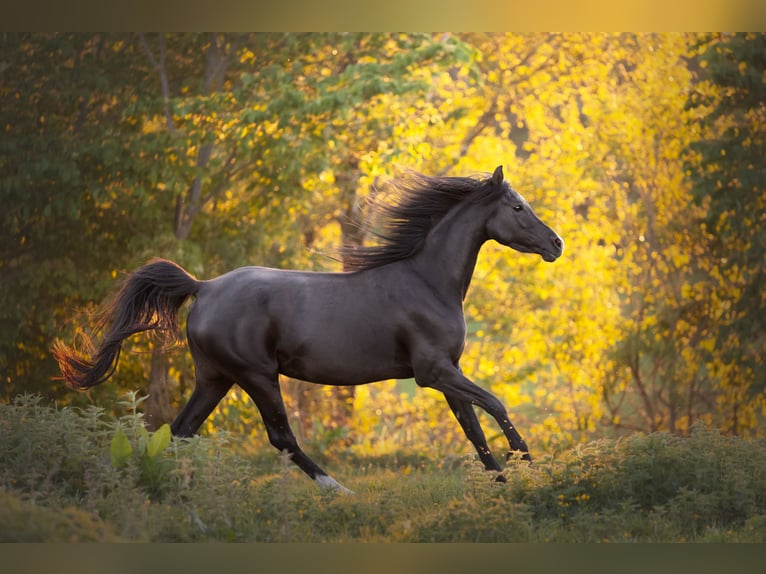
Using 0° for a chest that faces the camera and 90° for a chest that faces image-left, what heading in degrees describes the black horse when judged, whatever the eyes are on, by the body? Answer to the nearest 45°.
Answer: approximately 270°

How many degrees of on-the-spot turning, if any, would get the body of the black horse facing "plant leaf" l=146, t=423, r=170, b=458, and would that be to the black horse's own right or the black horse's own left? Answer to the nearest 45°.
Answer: approximately 180°

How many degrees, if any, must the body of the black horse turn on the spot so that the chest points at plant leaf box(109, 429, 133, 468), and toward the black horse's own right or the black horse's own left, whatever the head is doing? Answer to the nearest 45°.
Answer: approximately 180°
